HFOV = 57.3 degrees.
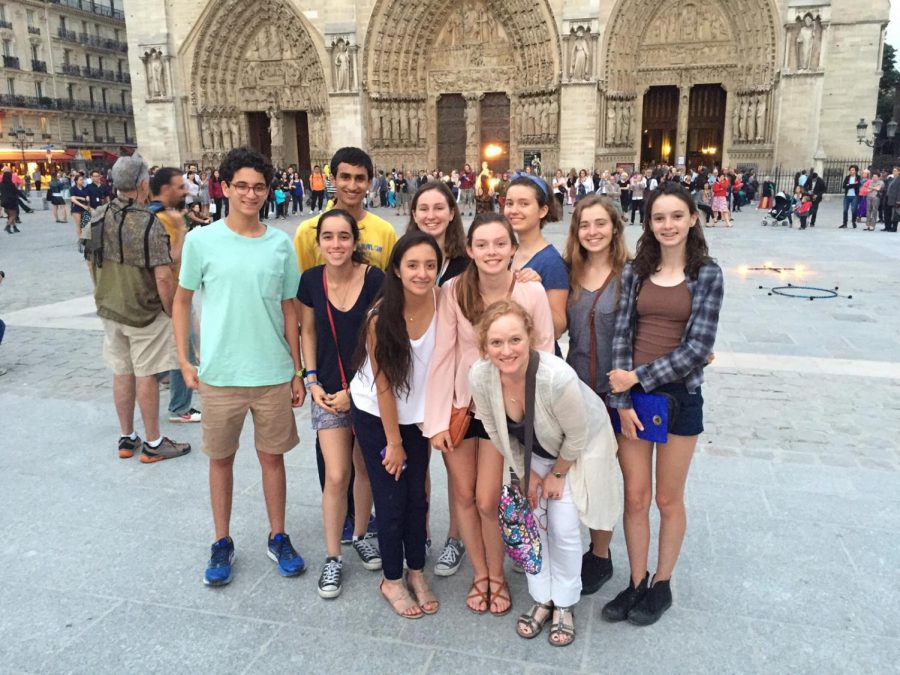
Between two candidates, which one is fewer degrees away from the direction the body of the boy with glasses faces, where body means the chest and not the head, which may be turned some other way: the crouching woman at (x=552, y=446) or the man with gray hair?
the crouching woman

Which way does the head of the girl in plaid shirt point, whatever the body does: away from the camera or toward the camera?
toward the camera

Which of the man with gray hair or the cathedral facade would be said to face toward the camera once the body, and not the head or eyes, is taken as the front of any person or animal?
the cathedral facade

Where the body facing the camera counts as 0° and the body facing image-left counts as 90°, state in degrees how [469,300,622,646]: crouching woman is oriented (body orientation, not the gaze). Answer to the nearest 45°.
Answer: approximately 45°

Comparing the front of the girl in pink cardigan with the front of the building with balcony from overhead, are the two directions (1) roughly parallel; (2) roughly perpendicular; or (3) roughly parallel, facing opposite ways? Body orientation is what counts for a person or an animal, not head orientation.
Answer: roughly perpendicular

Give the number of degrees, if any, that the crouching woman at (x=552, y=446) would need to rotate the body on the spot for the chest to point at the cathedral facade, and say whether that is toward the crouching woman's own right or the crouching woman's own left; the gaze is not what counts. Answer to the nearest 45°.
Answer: approximately 135° to the crouching woman's own right

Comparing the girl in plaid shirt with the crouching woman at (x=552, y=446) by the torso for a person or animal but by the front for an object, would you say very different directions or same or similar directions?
same or similar directions

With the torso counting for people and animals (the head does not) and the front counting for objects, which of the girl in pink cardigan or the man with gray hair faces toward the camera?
the girl in pink cardigan

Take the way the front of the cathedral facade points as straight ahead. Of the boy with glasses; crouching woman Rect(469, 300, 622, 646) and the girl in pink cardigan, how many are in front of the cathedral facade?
3

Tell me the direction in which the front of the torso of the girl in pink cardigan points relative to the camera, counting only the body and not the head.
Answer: toward the camera

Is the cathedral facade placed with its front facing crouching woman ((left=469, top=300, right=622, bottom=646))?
yes

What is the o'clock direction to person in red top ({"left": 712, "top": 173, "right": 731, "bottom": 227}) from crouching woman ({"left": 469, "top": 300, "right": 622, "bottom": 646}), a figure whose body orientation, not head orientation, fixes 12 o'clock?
The person in red top is roughly at 5 o'clock from the crouching woman.

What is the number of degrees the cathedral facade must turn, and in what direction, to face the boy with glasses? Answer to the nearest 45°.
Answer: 0° — it already faces them

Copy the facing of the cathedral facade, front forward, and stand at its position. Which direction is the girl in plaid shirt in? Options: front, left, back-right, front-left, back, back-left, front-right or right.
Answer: front

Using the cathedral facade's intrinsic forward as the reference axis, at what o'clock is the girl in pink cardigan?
The girl in pink cardigan is roughly at 12 o'clock from the cathedral facade.

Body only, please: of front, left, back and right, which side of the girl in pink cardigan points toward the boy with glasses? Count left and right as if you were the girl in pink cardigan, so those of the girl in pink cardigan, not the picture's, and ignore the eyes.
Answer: right

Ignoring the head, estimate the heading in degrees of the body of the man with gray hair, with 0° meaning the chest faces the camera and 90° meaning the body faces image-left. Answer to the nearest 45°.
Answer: approximately 225°

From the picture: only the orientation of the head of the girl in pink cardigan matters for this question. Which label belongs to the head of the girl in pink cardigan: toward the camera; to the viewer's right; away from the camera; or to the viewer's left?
toward the camera

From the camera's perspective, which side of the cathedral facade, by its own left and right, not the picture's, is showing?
front
